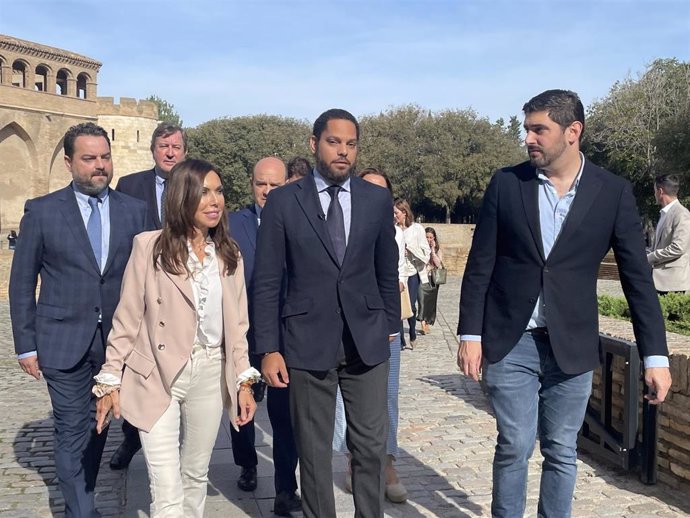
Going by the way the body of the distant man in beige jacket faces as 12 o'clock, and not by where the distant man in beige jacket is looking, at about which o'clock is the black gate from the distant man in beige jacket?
The black gate is roughly at 9 o'clock from the distant man in beige jacket.

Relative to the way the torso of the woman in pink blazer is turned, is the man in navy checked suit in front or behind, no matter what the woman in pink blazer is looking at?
behind

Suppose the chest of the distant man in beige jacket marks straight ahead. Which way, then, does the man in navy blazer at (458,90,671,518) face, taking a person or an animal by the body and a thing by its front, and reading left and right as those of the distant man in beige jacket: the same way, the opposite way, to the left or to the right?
to the left

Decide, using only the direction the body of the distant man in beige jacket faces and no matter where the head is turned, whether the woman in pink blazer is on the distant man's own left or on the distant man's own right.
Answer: on the distant man's own left

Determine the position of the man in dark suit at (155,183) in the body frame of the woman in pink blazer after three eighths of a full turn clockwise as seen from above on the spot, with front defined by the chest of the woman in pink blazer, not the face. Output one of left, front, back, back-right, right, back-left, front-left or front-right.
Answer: right

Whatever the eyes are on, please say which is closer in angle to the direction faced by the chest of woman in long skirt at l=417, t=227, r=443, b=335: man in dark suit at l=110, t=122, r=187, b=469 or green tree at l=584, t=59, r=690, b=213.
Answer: the man in dark suit

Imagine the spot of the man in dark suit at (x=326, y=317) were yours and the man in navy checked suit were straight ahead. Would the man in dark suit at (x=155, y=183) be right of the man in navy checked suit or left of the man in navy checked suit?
right

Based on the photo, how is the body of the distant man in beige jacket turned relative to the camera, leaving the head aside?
to the viewer's left

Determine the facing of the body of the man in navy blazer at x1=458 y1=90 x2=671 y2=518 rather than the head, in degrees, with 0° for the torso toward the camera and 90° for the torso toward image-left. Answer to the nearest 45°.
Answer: approximately 0°

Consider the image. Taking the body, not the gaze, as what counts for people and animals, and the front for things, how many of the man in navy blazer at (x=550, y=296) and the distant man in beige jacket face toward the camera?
1
